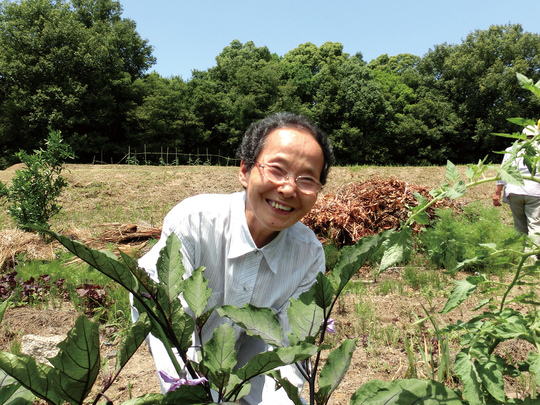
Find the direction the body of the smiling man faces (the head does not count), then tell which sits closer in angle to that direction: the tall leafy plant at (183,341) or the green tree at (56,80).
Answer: the tall leafy plant

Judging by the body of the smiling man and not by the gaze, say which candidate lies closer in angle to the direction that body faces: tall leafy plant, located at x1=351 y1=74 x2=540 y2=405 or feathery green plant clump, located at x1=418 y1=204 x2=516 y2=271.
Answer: the tall leafy plant

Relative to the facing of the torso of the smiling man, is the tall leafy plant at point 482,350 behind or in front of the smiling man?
in front

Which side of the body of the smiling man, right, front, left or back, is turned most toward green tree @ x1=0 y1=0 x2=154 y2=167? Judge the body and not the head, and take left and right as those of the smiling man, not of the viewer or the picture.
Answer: back

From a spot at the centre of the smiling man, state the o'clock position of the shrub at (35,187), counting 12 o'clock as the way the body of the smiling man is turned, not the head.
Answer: The shrub is roughly at 5 o'clock from the smiling man.

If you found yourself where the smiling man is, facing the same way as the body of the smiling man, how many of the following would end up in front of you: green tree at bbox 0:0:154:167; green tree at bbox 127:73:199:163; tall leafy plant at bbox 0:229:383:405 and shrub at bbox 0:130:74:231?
1

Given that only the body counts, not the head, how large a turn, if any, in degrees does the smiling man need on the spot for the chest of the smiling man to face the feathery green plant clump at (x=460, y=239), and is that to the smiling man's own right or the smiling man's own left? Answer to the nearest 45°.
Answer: approximately 135° to the smiling man's own left

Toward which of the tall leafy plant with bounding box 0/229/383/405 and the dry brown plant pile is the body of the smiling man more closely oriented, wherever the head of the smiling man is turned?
the tall leafy plant

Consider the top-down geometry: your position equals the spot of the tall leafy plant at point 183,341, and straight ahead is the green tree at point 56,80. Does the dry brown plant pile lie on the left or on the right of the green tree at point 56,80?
right

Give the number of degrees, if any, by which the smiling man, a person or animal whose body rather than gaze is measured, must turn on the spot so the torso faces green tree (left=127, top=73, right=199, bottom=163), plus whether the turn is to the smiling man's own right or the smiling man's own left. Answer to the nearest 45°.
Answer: approximately 180°

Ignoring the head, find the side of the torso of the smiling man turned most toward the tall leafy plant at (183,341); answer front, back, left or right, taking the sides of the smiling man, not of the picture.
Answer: front

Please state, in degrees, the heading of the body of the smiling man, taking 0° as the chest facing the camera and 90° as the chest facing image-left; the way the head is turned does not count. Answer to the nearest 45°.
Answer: approximately 0°
